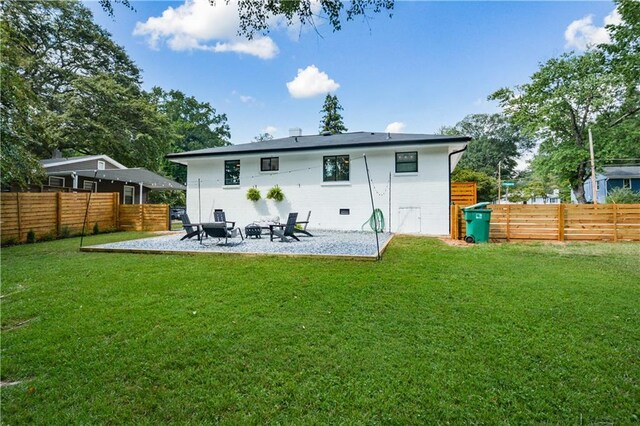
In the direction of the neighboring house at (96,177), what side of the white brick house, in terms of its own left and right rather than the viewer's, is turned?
left

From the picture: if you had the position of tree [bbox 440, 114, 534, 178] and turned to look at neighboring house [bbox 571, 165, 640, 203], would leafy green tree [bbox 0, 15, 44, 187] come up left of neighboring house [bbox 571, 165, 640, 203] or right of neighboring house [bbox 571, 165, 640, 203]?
right

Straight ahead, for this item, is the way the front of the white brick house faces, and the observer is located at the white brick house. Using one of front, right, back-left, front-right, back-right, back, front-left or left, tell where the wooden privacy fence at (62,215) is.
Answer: left

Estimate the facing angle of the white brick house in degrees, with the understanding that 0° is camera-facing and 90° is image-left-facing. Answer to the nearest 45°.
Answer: approximately 180°

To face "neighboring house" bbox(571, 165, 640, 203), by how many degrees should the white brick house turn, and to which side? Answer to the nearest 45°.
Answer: approximately 45° to its right

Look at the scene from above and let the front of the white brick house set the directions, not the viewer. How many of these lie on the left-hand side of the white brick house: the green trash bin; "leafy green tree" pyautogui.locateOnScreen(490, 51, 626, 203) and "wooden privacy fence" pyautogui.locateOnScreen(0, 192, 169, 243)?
1

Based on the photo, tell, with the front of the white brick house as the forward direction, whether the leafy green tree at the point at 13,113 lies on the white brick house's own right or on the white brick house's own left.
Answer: on the white brick house's own left

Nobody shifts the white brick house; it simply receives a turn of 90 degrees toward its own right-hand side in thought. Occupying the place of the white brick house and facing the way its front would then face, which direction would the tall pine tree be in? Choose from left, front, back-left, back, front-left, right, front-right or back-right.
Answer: left

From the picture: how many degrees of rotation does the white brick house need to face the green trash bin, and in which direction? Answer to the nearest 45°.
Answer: approximately 135° to its right

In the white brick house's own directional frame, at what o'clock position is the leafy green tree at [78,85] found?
The leafy green tree is roughly at 10 o'clock from the white brick house.

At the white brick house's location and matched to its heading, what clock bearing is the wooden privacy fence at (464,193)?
The wooden privacy fence is roughly at 3 o'clock from the white brick house.

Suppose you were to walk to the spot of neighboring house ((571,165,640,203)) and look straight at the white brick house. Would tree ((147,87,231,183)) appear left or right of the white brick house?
right

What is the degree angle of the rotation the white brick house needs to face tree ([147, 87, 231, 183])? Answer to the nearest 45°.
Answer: approximately 45° to its left

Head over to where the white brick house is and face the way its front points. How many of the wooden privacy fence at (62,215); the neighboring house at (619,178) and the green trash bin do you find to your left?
1

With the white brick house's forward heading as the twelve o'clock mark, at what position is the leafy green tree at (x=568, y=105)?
The leafy green tree is roughly at 2 o'clock from the white brick house.

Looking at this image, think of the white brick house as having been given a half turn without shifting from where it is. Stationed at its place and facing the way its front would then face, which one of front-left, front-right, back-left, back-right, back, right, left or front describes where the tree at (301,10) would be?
front
